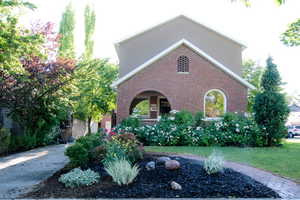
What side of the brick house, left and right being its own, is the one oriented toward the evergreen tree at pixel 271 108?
left

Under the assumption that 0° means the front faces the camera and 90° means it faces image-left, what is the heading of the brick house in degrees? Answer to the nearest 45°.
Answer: approximately 0°

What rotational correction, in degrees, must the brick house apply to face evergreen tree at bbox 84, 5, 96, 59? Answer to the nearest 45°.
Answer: approximately 135° to its right

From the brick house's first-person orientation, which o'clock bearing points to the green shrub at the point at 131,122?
The green shrub is roughly at 2 o'clock from the brick house.

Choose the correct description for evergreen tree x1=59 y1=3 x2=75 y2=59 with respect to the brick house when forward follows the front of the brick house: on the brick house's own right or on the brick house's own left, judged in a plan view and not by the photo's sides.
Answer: on the brick house's own right

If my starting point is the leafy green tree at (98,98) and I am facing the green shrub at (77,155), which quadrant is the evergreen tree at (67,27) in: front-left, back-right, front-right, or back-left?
back-right

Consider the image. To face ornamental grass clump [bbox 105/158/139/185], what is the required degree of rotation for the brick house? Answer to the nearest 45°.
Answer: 0° — it already faces it

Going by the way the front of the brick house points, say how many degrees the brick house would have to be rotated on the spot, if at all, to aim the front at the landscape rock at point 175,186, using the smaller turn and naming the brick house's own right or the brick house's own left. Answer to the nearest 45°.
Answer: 0° — it already faces it

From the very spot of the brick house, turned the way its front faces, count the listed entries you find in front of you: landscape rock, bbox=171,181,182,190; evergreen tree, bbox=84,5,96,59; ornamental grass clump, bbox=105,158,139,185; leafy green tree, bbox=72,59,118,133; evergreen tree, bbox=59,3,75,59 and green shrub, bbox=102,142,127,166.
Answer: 3
